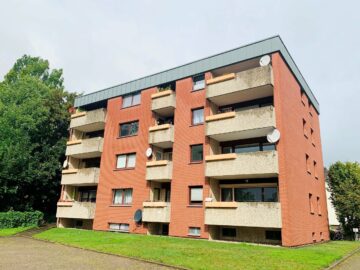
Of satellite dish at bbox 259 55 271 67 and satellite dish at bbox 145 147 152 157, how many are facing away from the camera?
0

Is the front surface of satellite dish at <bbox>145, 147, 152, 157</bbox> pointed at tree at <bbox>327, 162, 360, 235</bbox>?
no

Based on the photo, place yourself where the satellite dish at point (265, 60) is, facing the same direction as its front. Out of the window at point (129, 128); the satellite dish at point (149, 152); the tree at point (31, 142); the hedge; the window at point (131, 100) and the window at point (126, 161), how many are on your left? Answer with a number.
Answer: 0

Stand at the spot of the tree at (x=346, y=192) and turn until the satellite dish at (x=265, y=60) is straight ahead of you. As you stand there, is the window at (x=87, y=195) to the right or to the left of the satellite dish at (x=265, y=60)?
right

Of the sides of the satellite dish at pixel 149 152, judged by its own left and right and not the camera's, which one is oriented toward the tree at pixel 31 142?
right

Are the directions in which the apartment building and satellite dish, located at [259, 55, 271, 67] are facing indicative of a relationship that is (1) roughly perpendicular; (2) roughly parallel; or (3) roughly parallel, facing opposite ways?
roughly parallel

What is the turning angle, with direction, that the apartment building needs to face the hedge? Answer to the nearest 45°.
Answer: approximately 45° to its right

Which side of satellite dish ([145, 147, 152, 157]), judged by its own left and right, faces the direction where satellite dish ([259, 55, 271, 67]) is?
left

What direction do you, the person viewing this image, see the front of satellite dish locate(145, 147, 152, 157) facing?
facing the viewer and to the left of the viewer

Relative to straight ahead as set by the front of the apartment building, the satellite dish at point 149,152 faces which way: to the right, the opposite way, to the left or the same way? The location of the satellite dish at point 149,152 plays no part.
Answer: the same way

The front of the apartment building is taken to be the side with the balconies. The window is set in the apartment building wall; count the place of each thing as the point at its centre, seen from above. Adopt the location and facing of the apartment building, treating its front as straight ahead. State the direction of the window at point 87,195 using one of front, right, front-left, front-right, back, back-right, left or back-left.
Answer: right

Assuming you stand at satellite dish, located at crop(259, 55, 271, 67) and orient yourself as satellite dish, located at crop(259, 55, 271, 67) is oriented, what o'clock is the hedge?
The hedge is roughly at 2 o'clock from the satellite dish.

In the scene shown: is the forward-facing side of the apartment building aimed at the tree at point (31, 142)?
no

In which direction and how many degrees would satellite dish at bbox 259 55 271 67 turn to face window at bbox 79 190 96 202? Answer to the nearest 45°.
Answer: approximately 90° to its right

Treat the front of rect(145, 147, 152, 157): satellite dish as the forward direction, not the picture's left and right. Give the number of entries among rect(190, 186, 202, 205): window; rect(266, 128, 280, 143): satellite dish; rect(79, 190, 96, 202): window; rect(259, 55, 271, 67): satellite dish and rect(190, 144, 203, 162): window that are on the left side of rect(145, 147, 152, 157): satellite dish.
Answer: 4

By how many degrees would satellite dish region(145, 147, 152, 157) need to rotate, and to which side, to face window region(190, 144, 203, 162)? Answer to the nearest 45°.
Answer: approximately 90° to its left
